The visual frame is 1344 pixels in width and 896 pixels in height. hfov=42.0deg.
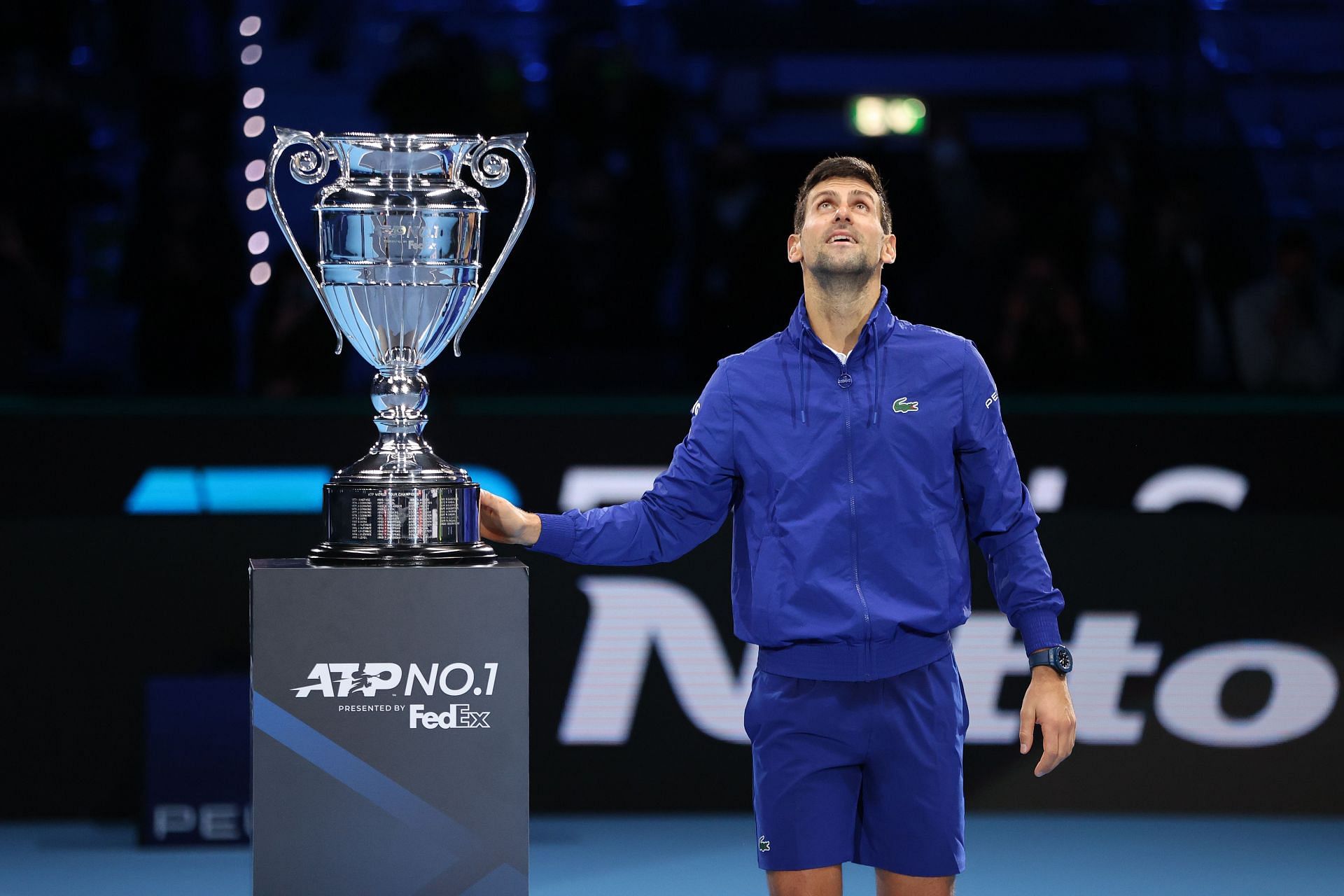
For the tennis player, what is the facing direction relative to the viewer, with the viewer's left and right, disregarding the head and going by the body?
facing the viewer

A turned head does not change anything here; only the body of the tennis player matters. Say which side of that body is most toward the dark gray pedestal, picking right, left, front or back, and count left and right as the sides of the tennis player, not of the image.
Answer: right
